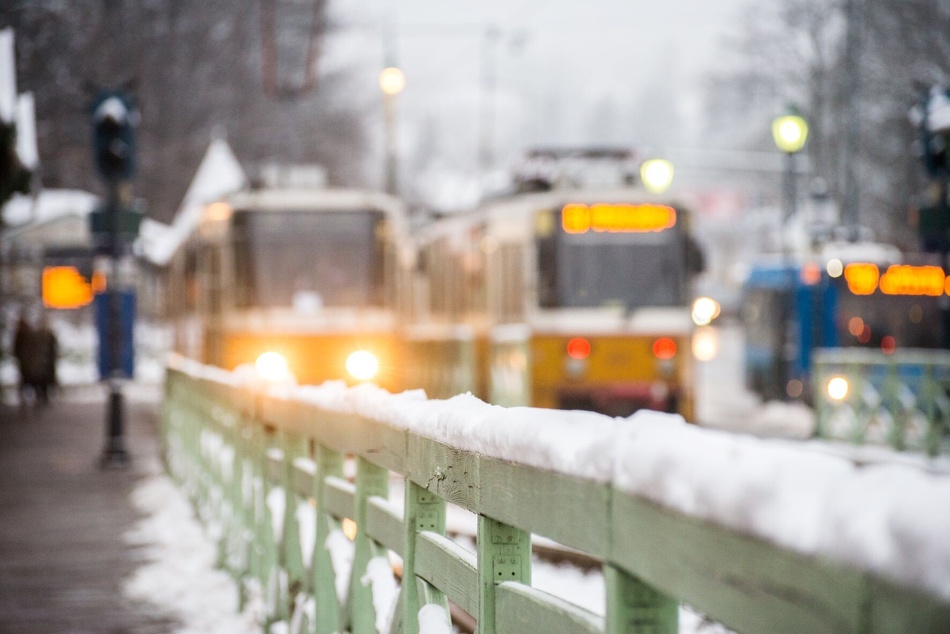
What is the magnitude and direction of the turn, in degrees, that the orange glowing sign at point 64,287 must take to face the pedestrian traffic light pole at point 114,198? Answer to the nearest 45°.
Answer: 0° — it already faces it

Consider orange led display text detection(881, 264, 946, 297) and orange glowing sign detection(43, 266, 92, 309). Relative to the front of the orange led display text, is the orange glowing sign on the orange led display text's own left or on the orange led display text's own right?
on the orange led display text's own right

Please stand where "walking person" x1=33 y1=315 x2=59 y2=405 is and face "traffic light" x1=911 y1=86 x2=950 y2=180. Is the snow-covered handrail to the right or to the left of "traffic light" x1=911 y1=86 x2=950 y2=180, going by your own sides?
right

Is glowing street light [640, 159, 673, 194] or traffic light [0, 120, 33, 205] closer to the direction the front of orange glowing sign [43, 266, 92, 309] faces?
the traffic light

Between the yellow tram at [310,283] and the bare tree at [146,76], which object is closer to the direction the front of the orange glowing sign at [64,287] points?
the yellow tram

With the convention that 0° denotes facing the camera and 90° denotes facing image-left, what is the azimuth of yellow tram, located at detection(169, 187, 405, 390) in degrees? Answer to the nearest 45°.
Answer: approximately 0°

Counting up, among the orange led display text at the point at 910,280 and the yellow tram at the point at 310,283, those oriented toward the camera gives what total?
2
